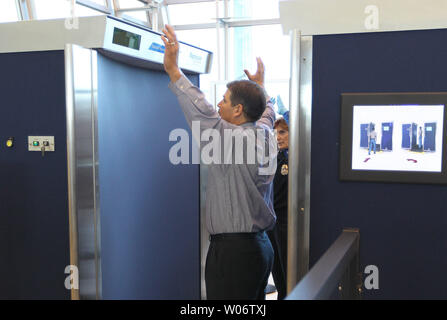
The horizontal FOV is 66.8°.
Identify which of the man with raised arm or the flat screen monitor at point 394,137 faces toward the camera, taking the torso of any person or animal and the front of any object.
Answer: the flat screen monitor

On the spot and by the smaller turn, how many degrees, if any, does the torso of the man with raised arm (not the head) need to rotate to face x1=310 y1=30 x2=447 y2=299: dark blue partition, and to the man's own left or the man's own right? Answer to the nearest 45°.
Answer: approximately 135° to the man's own right

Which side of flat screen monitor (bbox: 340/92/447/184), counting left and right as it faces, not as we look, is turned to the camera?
front

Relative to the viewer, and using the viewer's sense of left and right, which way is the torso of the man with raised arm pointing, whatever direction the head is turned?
facing away from the viewer and to the left of the viewer

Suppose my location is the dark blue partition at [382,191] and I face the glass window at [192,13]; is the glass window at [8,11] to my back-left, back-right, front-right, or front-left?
front-left

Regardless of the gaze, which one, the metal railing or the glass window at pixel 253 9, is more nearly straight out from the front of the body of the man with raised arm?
the glass window

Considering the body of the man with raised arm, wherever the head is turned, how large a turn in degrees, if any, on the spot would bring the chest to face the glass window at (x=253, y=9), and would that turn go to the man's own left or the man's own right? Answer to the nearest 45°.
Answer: approximately 45° to the man's own right

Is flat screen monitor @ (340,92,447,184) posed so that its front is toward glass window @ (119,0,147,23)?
no

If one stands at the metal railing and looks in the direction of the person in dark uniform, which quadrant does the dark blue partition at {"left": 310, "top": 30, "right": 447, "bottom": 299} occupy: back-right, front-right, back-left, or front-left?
front-right

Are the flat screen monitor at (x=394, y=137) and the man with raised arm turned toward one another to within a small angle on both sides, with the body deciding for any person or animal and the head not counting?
no

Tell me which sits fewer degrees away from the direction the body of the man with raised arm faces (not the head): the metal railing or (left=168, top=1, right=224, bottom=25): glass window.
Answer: the glass window
